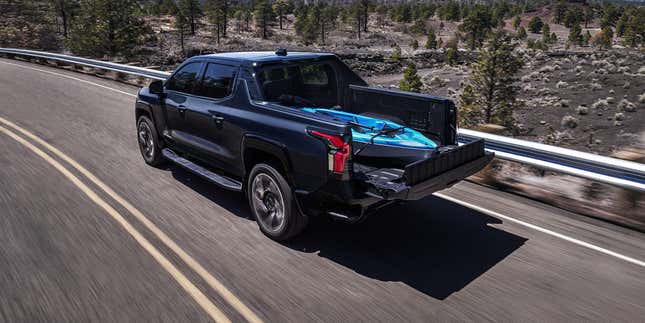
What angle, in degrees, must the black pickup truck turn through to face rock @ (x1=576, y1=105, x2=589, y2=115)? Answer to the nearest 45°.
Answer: approximately 90° to its right

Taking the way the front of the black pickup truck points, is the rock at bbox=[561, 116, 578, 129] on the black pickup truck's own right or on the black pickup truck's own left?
on the black pickup truck's own right

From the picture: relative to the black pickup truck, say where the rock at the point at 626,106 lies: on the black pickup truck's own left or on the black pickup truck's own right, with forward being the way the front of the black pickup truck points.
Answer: on the black pickup truck's own right

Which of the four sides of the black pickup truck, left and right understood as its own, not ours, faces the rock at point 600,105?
right

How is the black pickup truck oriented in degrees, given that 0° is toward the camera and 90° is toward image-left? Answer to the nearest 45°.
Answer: approximately 135°

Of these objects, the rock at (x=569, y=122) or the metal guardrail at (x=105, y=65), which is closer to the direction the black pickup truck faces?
the metal guardrail

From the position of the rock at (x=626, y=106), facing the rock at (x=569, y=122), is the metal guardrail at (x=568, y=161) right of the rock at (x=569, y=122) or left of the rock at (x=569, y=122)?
left
